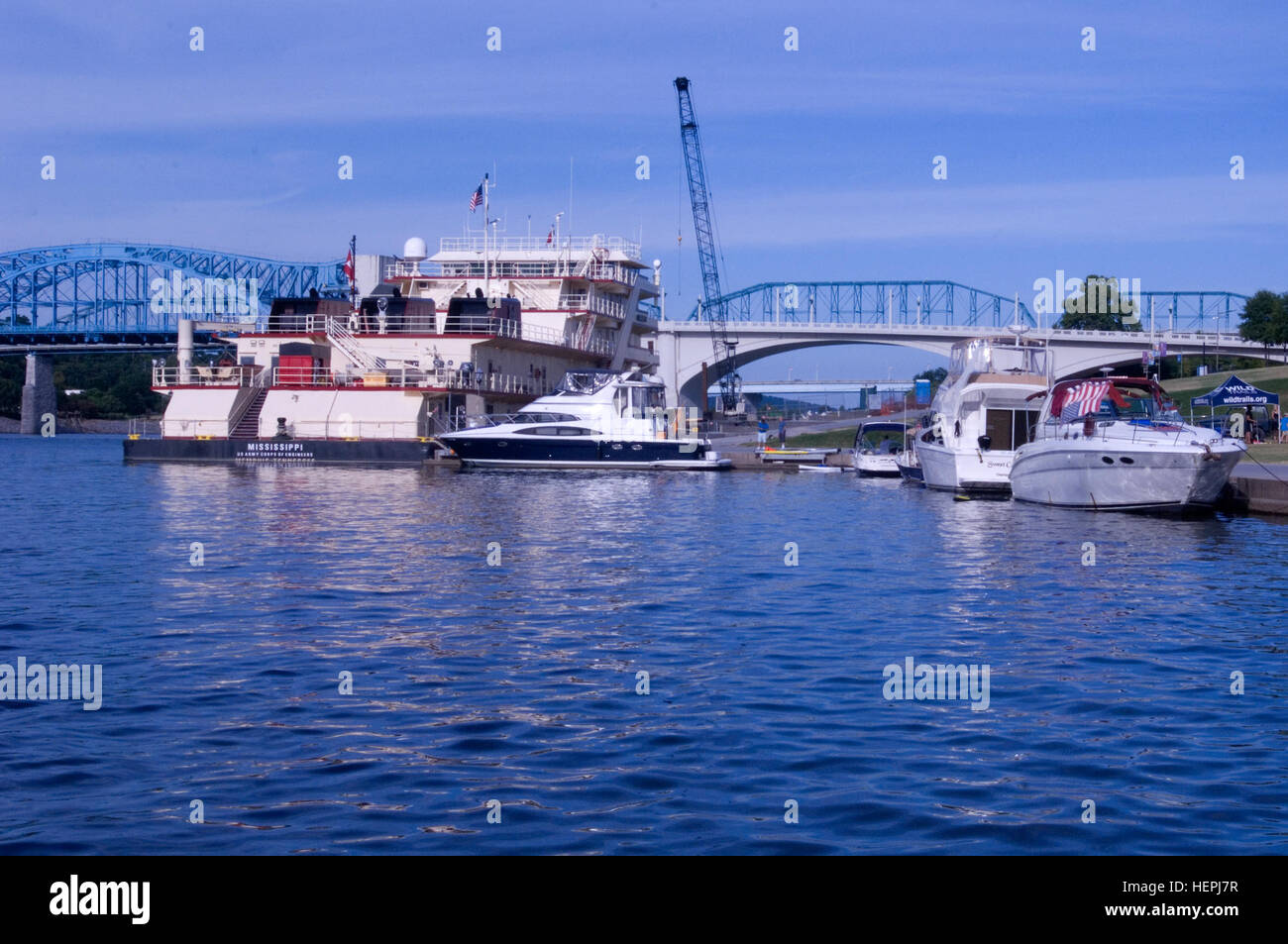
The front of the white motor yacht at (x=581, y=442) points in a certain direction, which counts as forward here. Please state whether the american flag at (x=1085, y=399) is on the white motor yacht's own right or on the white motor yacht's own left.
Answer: on the white motor yacht's own left

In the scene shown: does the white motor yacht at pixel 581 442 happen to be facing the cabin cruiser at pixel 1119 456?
no

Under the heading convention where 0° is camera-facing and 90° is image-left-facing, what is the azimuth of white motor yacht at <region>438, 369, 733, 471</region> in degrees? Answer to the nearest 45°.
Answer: approximately 90°

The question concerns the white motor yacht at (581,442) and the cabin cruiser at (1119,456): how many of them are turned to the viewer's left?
1

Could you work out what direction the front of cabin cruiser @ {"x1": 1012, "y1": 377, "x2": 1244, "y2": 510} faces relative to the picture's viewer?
facing the viewer and to the right of the viewer

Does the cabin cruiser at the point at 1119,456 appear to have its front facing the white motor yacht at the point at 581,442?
no

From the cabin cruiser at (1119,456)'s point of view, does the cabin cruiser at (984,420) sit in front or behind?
behind

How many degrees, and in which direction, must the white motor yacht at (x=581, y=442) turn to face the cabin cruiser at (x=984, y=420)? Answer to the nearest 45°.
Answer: approximately 135° to its left

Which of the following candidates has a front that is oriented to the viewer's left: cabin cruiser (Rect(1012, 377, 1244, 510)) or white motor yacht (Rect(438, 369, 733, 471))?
the white motor yacht
